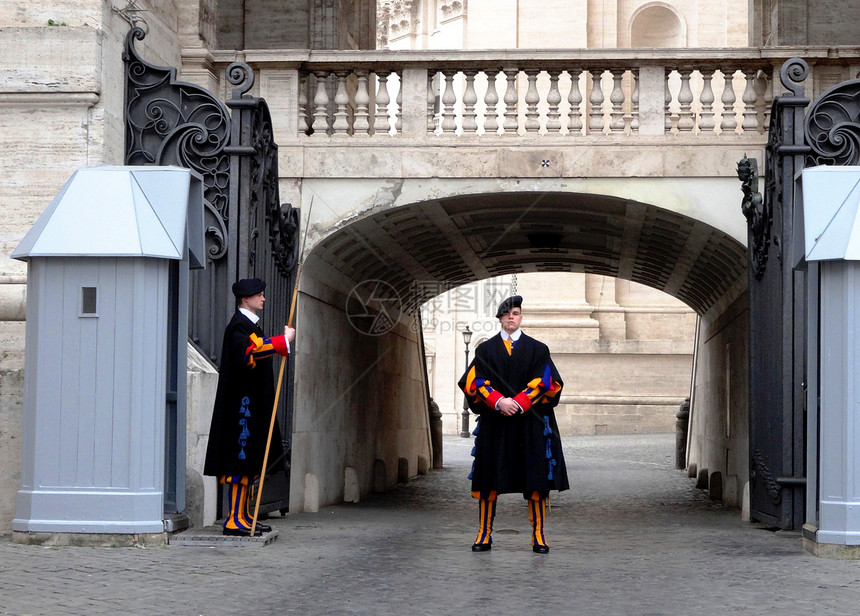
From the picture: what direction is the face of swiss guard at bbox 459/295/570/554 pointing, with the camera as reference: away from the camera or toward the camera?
toward the camera

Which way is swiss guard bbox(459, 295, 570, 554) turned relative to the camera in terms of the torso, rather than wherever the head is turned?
toward the camera

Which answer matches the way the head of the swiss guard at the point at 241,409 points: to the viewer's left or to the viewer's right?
to the viewer's right

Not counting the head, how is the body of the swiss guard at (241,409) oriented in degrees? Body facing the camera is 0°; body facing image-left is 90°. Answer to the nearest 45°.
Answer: approximately 270°

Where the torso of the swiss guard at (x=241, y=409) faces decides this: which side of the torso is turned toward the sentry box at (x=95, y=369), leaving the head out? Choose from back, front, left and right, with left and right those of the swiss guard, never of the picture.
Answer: back

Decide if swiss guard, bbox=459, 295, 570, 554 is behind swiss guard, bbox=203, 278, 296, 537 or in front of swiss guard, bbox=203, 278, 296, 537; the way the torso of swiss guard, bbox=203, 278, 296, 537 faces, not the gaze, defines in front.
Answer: in front

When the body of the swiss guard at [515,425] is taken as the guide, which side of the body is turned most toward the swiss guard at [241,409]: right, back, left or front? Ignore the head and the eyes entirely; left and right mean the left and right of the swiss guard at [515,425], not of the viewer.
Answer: right

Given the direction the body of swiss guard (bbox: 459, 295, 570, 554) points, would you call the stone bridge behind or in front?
behind

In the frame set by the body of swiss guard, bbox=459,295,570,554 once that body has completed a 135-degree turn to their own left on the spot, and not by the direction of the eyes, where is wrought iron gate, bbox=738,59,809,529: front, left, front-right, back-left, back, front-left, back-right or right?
front
